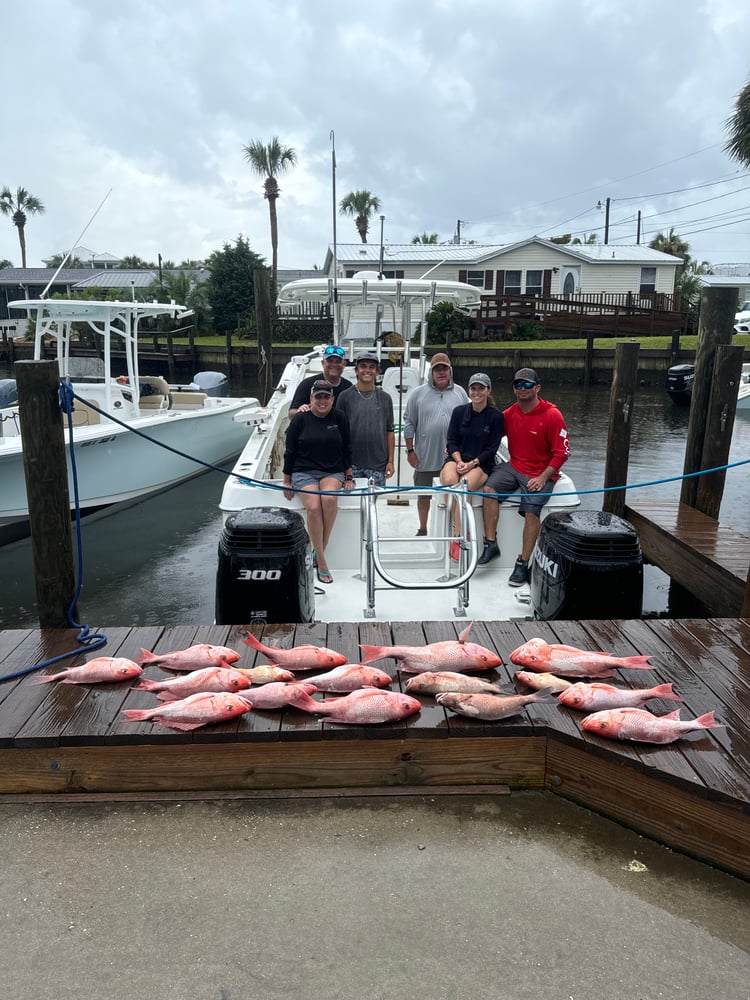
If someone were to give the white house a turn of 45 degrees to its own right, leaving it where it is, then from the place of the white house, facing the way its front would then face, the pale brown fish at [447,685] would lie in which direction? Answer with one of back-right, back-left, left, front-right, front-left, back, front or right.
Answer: front-left

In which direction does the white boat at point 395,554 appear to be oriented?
away from the camera

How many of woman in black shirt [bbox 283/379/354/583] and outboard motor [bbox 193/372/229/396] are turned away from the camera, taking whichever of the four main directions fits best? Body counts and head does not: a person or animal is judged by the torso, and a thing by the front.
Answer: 0

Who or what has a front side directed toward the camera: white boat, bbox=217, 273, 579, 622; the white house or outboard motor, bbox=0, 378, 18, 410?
the white house

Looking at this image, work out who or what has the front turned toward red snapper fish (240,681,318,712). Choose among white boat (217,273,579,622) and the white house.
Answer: the white house

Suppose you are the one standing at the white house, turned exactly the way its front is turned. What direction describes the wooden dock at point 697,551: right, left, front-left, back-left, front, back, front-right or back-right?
front

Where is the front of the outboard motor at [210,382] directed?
to the viewer's left

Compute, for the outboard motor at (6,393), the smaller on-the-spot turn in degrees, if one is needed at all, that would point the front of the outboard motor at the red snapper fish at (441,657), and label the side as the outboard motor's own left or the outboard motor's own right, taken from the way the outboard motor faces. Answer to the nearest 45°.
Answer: approximately 135° to the outboard motor's own right

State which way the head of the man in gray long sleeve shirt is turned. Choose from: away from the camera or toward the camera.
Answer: toward the camera

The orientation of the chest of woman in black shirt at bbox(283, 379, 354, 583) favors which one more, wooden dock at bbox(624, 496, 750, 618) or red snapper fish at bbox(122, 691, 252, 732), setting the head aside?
the red snapper fish

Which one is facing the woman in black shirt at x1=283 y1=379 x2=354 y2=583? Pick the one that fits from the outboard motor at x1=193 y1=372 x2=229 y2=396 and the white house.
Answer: the white house

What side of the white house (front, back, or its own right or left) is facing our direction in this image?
front

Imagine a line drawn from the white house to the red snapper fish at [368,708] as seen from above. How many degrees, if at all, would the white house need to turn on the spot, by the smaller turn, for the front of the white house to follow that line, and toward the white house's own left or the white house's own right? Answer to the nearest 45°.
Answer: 0° — it already faces it

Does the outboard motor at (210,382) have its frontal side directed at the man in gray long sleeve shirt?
no

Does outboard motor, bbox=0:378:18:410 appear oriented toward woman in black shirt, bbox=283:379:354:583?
no
